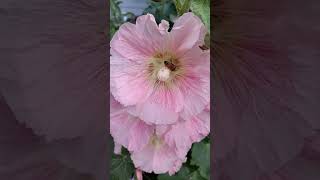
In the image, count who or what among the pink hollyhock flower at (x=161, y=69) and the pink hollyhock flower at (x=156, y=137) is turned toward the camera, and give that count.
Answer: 2

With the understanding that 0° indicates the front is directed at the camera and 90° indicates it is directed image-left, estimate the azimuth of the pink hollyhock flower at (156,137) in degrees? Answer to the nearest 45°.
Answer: approximately 0°

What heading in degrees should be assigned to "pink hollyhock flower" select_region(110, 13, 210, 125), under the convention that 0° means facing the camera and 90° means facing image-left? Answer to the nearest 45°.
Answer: approximately 0°
